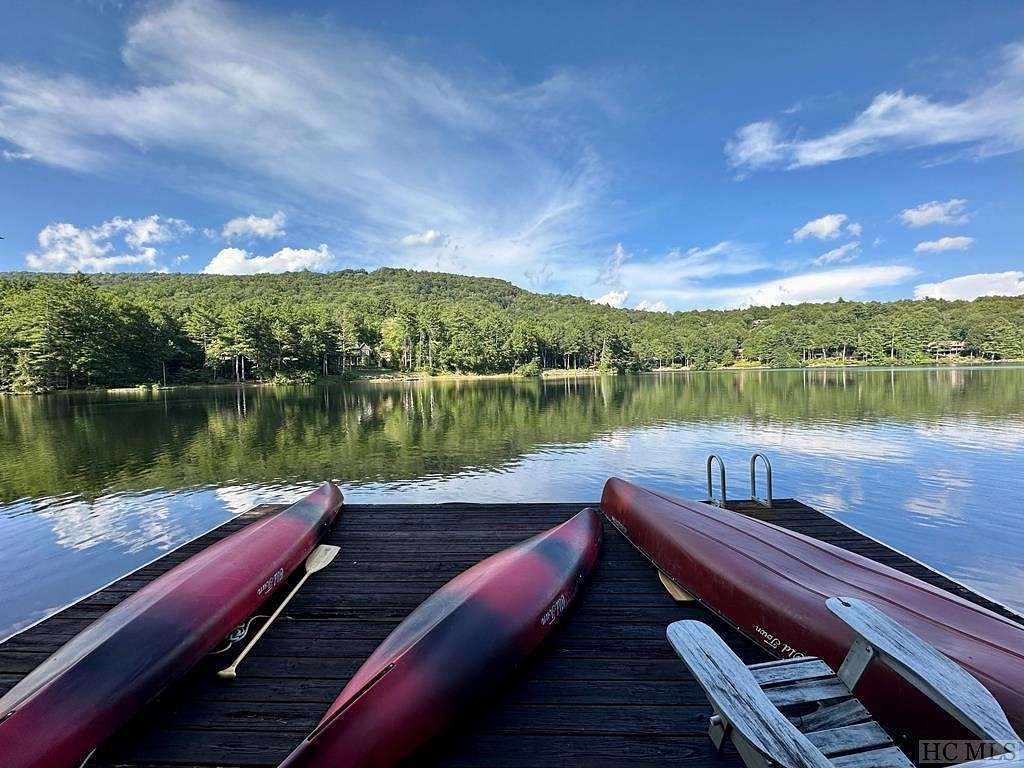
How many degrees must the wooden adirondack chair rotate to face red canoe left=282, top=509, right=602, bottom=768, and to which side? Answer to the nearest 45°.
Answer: approximately 45° to its left

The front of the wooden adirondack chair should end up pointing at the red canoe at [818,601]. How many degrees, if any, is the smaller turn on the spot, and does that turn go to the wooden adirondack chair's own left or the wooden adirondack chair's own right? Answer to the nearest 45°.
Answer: approximately 45° to the wooden adirondack chair's own right

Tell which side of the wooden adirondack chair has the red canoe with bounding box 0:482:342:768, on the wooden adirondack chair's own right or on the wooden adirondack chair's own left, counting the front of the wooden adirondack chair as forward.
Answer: on the wooden adirondack chair's own left

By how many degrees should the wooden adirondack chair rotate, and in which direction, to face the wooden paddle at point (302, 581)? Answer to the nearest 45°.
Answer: approximately 45° to its left

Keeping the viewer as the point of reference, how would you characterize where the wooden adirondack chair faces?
facing away from the viewer and to the left of the viewer
